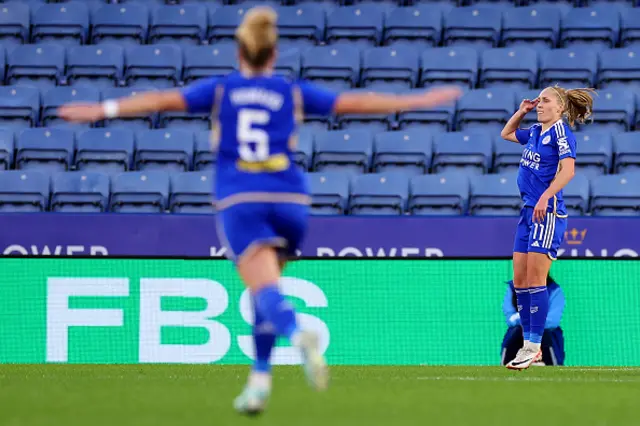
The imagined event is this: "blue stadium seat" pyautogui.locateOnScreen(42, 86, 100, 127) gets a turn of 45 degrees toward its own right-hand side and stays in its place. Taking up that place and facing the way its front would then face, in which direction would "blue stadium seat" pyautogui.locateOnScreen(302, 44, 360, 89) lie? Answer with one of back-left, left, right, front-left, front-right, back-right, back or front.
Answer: back-left

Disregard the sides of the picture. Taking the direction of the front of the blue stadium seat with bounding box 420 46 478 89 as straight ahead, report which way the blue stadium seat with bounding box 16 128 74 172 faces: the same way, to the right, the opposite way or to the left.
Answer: the same way

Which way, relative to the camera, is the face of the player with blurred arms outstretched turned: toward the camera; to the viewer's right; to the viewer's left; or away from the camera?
away from the camera

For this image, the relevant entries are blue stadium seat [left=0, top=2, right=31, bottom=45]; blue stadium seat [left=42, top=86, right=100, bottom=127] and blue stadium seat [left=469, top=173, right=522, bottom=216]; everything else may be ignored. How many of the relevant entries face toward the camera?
3

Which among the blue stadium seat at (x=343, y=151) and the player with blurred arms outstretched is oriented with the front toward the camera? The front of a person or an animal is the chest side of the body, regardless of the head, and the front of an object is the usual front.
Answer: the blue stadium seat

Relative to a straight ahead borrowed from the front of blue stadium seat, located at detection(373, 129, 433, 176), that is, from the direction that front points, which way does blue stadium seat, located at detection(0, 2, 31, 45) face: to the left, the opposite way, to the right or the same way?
the same way

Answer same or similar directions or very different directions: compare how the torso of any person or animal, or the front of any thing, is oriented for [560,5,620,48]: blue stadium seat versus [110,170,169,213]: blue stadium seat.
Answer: same or similar directions

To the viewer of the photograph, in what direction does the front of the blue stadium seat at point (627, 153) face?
facing the viewer

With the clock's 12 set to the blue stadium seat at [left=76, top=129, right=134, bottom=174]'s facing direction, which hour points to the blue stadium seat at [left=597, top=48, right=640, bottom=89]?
the blue stadium seat at [left=597, top=48, right=640, bottom=89] is roughly at 9 o'clock from the blue stadium seat at [left=76, top=129, right=134, bottom=174].

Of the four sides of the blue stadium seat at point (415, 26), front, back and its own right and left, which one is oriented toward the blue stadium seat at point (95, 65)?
right

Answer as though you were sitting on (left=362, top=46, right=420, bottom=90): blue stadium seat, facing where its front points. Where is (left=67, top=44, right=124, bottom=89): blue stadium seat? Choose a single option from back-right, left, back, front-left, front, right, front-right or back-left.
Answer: right

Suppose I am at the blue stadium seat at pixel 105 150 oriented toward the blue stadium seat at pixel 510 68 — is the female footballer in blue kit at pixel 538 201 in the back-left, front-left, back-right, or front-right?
front-right

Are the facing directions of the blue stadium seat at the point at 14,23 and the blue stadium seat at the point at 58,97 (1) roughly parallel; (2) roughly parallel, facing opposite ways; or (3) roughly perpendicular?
roughly parallel

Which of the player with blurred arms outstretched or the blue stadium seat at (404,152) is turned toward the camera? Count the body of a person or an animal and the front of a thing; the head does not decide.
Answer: the blue stadium seat

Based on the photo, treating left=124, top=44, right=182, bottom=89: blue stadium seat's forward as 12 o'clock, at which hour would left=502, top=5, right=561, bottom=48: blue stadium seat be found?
left=502, top=5, right=561, bottom=48: blue stadium seat is roughly at 9 o'clock from left=124, top=44, right=182, bottom=89: blue stadium seat.

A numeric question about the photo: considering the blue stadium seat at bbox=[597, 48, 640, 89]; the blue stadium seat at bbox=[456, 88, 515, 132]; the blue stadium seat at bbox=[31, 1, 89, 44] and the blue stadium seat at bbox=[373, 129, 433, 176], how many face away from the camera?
0

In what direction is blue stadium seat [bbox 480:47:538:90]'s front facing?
toward the camera

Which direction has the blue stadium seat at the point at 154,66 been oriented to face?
toward the camera

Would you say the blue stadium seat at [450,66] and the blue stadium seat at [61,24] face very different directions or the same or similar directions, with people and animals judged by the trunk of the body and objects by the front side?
same or similar directions

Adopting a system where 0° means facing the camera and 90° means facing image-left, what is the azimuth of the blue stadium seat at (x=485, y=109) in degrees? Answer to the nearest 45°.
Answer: approximately 0°
